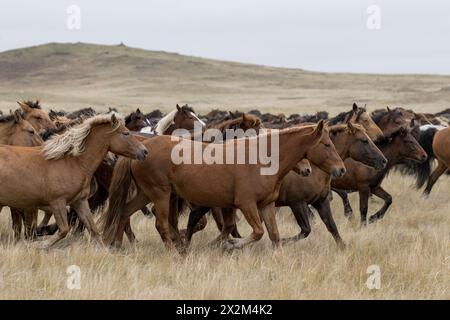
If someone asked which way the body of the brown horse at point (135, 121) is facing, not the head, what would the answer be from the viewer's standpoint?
to the viewer's right

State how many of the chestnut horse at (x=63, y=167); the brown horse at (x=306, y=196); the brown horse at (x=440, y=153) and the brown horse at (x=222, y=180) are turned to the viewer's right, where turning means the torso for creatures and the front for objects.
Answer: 4

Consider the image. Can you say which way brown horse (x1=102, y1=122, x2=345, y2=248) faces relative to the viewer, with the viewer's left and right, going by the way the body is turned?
facing to the right of the viewer

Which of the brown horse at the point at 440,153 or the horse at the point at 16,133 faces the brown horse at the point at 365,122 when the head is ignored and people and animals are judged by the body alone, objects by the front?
the horse

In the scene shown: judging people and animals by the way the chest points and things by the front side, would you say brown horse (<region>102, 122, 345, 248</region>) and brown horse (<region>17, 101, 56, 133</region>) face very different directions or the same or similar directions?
same or similar directions

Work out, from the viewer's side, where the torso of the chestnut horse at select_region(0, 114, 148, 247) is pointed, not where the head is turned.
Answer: to the viewer's right

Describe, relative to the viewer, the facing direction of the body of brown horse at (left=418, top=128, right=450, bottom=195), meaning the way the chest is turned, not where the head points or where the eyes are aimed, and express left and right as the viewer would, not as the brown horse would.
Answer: facing to the right of the viewer

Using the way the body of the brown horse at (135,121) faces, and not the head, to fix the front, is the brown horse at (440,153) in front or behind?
in front

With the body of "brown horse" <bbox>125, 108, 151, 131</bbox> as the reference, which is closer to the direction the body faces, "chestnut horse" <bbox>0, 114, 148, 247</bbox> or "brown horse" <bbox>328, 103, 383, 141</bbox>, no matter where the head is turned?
the brown horse

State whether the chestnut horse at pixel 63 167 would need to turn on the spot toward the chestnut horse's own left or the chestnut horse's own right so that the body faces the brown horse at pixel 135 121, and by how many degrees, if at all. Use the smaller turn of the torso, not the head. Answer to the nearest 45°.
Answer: approximately 90° to the chestnut horse's own left

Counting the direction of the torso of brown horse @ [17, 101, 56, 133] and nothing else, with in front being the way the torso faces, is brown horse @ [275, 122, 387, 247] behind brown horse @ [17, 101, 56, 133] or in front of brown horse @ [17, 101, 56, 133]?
in front

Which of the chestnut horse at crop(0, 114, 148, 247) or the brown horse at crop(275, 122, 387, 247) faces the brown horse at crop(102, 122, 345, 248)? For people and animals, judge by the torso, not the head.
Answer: the chestnut horse

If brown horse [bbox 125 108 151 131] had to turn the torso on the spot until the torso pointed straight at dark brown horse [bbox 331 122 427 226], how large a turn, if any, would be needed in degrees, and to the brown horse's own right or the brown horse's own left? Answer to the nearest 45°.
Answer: approximately 45° to the brown horse's own right

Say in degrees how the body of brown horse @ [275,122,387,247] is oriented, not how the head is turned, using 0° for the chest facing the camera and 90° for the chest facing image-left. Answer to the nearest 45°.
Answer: approximately 270°

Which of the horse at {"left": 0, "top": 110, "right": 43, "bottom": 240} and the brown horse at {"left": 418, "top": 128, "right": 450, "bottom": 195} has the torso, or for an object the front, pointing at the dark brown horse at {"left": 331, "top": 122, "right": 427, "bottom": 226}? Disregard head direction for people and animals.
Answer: the horse

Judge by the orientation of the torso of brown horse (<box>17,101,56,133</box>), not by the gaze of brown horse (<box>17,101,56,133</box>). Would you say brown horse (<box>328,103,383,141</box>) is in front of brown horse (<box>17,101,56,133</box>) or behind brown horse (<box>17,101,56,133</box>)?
in front

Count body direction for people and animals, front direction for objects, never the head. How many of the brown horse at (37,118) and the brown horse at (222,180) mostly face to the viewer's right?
2

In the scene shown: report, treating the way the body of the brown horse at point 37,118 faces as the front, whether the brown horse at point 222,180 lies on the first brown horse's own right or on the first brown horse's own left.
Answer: on the first brown horse's own right

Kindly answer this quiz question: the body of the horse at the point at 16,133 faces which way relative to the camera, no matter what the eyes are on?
to the viewer's right

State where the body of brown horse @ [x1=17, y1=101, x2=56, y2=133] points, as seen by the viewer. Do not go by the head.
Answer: to the viewer's right
